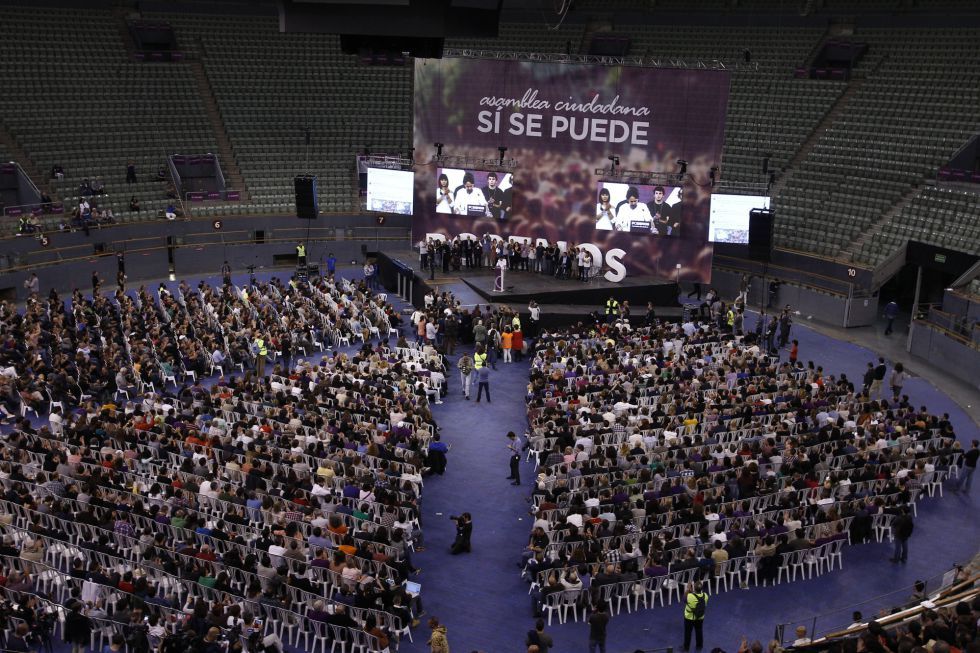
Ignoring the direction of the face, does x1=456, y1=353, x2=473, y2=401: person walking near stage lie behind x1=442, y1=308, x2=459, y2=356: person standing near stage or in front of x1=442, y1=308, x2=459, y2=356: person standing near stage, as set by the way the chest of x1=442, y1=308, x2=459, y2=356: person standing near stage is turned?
behind

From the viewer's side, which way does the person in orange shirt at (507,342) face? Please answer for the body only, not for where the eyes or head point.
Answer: away from the camera

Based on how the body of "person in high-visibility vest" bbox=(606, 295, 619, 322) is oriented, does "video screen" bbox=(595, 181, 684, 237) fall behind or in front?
behind

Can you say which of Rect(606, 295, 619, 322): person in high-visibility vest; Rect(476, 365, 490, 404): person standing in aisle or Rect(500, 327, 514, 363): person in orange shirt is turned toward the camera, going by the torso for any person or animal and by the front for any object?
the person in high-visibility vest

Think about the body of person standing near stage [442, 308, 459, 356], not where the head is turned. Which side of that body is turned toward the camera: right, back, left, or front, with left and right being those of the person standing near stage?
back

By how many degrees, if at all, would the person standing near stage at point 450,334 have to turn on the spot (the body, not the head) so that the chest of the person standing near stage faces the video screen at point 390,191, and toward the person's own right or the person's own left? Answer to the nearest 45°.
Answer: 0° — they already face it

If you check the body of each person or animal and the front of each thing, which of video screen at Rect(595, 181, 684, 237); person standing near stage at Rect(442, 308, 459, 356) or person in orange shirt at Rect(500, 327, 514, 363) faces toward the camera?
the video screen

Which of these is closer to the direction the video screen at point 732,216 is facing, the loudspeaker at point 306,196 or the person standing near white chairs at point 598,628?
the person standing near white chairs

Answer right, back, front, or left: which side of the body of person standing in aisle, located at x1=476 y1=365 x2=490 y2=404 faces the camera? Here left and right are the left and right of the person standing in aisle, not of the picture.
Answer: back

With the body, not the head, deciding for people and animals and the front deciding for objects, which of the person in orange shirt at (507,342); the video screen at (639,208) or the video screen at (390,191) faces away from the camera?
the person in orange shirt

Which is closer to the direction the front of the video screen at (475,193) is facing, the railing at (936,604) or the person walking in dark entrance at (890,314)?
the railing

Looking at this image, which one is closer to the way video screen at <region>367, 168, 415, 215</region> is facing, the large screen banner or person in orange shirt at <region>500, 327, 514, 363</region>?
the person in orange shirt

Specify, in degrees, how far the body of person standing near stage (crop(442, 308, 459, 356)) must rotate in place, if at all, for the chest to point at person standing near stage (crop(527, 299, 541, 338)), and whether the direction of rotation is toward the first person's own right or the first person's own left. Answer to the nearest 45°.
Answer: approximately 45° to the first person's own right

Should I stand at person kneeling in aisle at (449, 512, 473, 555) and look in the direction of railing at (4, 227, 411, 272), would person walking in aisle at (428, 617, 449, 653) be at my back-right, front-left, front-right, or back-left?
back-left

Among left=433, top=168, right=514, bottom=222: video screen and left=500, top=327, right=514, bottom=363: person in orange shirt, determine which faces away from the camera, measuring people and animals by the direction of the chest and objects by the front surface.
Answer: the person in orange shirt

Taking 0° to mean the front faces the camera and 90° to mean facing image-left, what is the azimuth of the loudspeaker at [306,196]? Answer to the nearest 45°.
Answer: approximately 45°

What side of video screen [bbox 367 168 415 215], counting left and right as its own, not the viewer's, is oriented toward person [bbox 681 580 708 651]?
front

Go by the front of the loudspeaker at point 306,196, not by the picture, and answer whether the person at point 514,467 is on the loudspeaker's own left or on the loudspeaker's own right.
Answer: on the loudspeaker's own left

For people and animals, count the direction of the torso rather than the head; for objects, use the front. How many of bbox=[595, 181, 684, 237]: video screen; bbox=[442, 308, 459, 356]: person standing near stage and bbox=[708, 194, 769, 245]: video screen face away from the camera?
1
